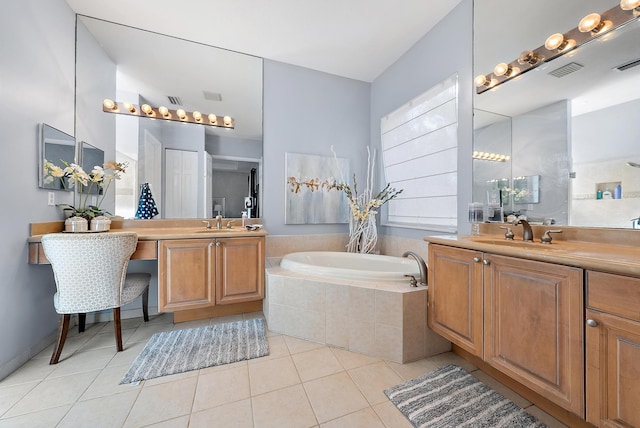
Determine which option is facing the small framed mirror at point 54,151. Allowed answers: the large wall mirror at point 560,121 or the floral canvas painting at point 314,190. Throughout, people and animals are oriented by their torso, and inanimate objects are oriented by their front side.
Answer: the large wall mirror

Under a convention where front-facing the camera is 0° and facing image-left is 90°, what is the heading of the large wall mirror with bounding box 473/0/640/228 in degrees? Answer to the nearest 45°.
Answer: approximately 45°

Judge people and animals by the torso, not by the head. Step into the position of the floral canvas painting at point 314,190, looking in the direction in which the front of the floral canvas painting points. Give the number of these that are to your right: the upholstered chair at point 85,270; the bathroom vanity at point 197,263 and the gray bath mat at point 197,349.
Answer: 3

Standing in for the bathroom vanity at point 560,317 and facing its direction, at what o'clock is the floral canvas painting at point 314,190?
The floral canvas painting is roughly at 2 o'clock from the bathroom vanity.

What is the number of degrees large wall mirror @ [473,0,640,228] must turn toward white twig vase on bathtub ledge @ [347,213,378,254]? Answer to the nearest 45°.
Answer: approximately 45° to its right

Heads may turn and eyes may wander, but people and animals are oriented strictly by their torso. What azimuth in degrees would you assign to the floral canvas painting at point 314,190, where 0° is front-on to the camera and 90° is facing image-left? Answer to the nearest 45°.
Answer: approximately 315°

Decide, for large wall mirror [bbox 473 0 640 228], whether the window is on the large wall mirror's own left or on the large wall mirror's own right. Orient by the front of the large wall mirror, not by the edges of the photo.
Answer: on the large wall mirror's own right

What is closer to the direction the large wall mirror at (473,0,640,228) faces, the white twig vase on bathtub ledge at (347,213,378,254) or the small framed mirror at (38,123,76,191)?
the small framed mirror

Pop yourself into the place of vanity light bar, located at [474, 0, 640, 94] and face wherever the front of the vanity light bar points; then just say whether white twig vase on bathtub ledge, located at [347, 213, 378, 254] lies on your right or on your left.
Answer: on your right

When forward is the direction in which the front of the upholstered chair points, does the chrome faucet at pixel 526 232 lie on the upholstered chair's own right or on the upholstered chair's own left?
on the upholstered chair's own right

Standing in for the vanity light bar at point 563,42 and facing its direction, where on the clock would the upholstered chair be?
The upholstered chair is roughly at 12 o'clock from the vanity light bar.

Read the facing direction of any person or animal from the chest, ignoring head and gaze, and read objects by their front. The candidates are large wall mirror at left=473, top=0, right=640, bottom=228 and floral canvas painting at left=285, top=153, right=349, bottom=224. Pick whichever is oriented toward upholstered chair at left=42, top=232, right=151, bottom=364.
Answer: the large wall mirror
